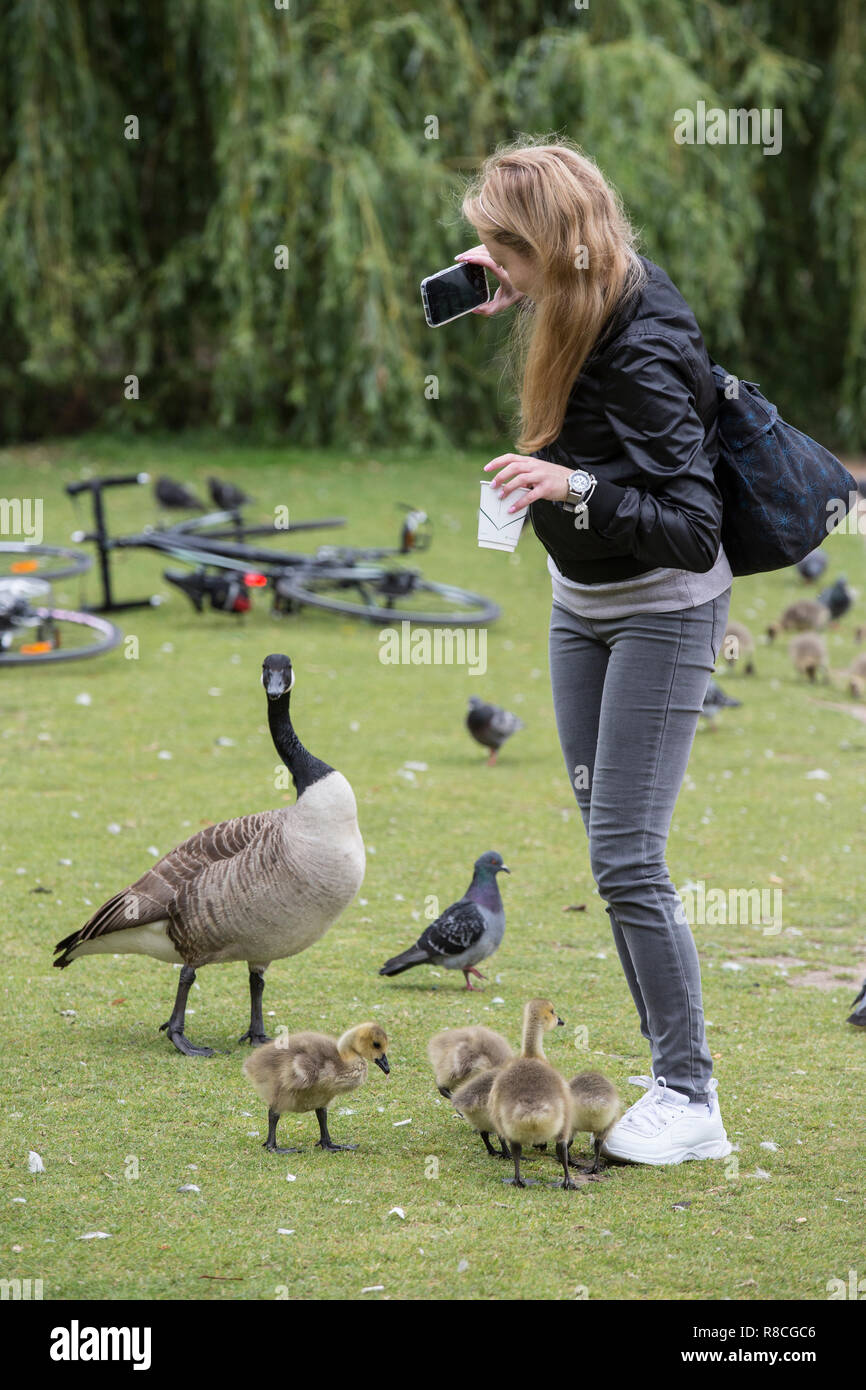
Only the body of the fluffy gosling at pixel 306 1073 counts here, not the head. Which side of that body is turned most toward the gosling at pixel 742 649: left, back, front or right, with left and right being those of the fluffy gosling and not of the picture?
left

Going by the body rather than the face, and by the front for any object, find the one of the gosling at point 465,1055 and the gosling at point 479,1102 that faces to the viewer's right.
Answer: the gosling at point 479,1102

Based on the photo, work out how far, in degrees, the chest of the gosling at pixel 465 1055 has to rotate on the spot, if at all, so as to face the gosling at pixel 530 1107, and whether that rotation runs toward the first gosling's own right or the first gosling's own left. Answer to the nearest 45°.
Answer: approximately 90° to the first gosling's own left

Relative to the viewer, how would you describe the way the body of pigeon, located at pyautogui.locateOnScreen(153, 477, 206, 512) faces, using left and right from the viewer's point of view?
facing to the left of the viewer

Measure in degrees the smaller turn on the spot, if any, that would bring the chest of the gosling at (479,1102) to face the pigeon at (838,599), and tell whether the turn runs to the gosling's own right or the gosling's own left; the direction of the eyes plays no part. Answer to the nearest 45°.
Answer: approximately 90° to the gosling's own left

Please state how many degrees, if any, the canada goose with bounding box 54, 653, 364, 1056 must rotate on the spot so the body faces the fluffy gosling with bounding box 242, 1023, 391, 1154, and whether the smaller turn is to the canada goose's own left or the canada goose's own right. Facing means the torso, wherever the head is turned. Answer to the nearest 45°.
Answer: approximately 45° to the canada goose's own right

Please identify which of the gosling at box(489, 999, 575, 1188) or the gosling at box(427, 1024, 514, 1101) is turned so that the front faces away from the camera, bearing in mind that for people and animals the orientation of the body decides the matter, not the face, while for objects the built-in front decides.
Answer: the gosling at box(489, 999, 575, 1188)

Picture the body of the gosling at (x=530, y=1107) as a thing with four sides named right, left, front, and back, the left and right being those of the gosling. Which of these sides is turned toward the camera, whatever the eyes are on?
back

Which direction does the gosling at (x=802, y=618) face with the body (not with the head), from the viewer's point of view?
to the viewer's left

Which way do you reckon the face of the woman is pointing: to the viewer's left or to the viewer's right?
to the viewer's left

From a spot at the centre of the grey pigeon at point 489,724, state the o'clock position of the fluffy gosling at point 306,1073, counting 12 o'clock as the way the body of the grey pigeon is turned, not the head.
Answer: The fluffy gosling is roughly at 9 o'clock from the grey pigeon.

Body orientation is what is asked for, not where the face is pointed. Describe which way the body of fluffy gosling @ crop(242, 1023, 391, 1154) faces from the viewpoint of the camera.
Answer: to the viewer's right

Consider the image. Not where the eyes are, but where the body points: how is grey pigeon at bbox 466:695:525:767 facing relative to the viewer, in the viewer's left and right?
facing to the left of the viewer

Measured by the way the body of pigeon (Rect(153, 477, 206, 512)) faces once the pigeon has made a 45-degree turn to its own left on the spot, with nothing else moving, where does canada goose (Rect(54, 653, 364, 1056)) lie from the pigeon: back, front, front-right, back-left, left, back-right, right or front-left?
front-left

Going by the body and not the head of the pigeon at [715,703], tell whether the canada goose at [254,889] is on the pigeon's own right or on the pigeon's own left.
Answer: on the pigeon's own left

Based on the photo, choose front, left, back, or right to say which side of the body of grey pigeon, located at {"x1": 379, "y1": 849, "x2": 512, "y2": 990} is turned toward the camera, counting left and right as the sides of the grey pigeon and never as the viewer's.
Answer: right
